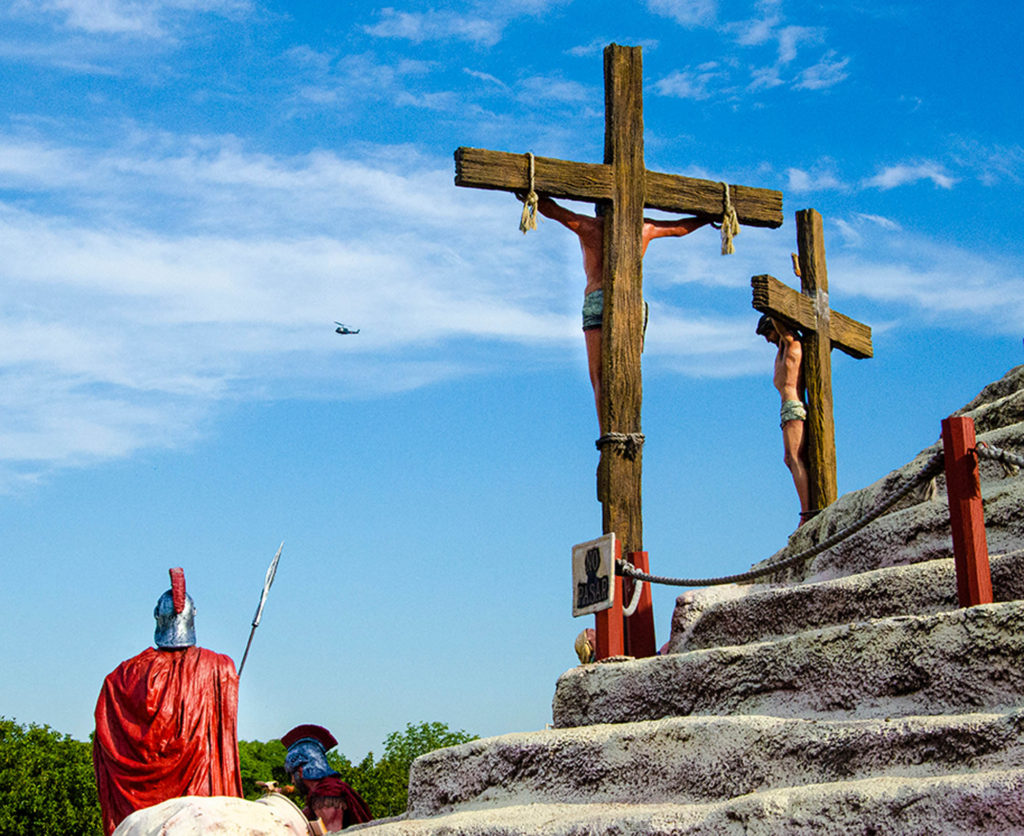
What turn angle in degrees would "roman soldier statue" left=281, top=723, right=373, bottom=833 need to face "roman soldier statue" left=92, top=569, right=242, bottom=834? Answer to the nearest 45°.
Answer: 0° — it already faces it

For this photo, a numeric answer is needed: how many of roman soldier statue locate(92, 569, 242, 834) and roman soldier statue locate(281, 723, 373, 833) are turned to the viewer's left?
1

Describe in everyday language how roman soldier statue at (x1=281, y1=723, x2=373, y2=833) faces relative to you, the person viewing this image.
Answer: facing to the left of the viewer

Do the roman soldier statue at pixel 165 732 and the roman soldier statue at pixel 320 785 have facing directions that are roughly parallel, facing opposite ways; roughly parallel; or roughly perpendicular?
roughly perpendicular

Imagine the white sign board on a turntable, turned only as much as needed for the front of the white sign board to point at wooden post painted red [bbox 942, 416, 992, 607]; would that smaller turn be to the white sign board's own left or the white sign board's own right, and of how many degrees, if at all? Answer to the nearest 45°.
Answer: approximately 90° to the white sign board's own left

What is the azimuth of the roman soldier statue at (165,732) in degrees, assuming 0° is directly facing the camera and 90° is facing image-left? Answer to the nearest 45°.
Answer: approximately 180°
